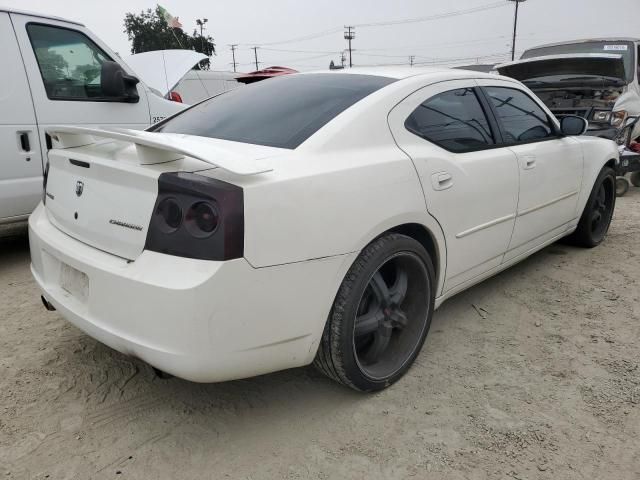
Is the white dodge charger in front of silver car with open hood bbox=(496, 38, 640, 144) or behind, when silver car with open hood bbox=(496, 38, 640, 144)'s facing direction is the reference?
in front

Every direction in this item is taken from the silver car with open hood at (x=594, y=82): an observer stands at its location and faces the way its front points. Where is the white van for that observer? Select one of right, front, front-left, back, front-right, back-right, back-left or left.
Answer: front

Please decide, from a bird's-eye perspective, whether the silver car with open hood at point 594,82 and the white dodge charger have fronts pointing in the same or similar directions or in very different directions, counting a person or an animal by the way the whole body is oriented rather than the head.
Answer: very different directions

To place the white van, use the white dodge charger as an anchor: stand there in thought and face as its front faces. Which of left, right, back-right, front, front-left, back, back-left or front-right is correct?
left

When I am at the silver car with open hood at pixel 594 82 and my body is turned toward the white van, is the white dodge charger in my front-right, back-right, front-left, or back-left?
front-left

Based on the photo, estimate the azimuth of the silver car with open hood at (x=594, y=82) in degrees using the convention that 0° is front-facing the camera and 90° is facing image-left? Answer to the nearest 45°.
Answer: approximately 45°

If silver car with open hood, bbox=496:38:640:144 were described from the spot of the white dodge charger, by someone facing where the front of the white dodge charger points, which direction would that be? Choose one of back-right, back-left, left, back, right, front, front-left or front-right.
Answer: front

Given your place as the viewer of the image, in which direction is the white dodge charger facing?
facing away from the viewer and to the right of the viewer

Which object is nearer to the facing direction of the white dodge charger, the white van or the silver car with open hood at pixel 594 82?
the silver car with open hood
